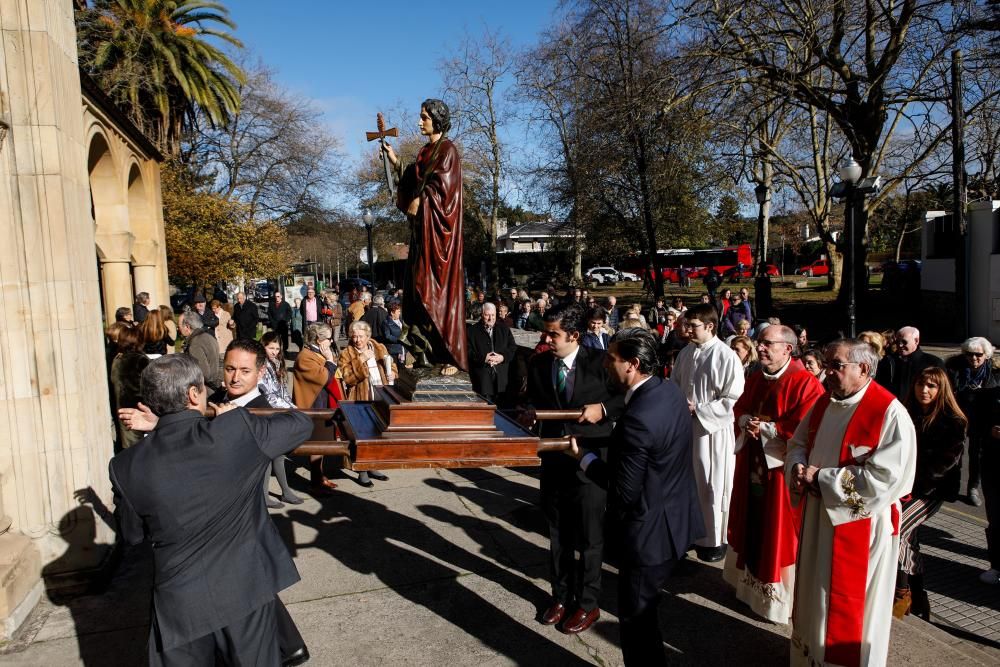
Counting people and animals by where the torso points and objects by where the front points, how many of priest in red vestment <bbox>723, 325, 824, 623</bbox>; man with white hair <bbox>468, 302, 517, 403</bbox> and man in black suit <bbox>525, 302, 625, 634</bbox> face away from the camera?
0

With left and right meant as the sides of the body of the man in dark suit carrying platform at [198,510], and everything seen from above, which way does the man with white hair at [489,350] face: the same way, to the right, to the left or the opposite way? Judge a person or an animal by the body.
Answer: the opposite way

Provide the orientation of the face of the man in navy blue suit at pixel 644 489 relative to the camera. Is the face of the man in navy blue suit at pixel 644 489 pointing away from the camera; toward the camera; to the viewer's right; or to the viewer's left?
to the viewer's left

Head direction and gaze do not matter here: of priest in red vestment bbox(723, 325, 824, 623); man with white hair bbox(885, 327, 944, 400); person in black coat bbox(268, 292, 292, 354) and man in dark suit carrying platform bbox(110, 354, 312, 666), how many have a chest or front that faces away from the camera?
1

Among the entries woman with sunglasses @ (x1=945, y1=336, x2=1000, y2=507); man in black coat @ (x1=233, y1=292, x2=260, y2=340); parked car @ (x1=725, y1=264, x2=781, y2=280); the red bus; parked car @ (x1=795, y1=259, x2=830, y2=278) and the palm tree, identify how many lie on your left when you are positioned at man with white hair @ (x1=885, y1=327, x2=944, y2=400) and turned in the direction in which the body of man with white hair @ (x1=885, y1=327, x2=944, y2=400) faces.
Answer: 1

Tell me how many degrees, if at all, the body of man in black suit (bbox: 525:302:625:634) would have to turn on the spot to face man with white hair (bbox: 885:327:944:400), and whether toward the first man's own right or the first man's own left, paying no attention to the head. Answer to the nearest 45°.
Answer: approximately 180°

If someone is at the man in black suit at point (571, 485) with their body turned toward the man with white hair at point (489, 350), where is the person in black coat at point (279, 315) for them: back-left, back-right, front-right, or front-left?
front-left

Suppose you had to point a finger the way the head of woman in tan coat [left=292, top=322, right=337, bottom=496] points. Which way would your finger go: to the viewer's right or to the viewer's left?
to the viewer's right

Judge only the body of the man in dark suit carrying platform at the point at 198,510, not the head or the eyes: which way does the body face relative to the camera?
away from the camera

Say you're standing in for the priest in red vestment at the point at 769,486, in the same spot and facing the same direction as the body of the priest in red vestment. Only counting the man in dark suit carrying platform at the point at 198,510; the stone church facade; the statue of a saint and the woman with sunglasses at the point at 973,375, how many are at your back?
1

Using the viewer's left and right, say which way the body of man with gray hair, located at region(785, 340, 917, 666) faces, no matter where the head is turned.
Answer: facing the viewer and to the left of the viewer

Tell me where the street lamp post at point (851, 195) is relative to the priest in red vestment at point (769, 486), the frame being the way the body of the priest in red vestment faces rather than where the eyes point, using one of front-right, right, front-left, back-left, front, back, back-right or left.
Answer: back-right

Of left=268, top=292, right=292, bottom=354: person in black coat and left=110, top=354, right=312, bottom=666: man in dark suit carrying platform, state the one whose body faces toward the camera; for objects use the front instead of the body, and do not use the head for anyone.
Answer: the person in black coat

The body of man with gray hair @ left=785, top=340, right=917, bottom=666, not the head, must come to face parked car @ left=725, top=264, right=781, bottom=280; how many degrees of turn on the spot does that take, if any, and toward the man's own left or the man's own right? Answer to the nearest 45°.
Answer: approximately 135° to the man's own right

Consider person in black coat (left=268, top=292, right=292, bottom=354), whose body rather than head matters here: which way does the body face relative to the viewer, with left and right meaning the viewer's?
facing the viewer

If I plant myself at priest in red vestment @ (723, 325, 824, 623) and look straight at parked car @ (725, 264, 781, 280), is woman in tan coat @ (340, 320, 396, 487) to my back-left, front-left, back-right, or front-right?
front-left
